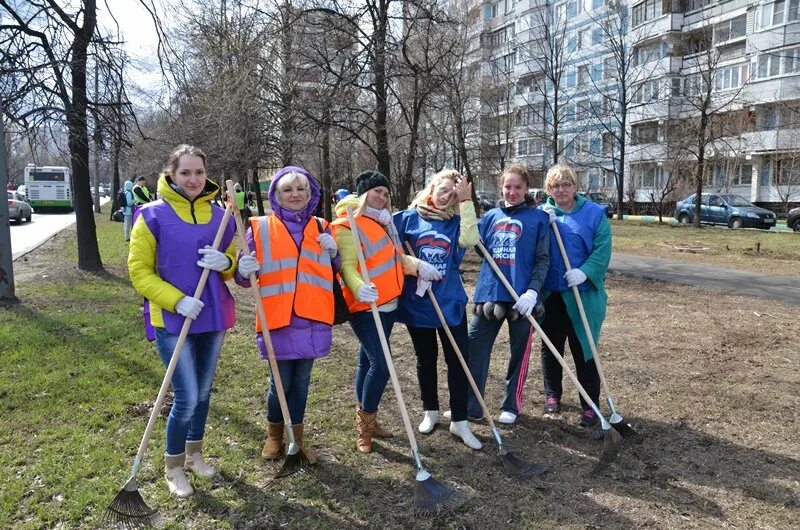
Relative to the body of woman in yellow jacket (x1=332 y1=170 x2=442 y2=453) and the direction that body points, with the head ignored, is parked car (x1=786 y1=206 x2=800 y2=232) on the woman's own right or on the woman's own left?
on the woman's own left

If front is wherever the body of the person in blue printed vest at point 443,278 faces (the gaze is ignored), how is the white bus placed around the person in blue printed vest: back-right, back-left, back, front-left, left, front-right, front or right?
back-right

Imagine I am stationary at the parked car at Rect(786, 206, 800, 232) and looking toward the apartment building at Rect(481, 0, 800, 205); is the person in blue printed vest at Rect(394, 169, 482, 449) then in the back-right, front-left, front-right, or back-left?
back-left

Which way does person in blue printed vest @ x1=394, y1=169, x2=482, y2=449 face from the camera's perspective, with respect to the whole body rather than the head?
toward the camera

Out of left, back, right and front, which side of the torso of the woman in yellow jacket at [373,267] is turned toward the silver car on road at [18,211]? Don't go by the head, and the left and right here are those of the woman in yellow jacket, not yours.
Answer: back

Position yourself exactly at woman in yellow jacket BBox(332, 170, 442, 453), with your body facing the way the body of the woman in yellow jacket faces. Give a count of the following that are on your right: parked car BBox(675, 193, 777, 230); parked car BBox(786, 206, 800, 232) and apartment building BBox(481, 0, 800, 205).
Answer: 0

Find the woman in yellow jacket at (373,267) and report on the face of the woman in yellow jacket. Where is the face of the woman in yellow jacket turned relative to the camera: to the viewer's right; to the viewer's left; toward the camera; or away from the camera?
toward the camera
